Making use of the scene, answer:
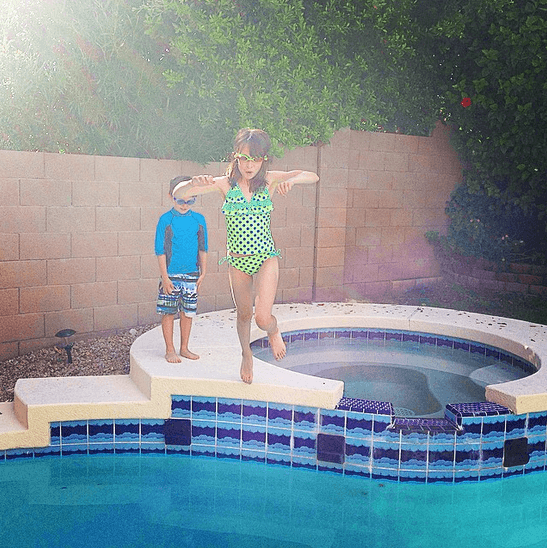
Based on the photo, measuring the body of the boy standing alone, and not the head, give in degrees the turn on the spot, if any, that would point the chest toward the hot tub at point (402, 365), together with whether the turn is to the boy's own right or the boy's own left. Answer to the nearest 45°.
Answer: approximately 135° to the boy's own left

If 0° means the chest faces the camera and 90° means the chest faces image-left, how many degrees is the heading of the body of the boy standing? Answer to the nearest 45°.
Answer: approximately 0°

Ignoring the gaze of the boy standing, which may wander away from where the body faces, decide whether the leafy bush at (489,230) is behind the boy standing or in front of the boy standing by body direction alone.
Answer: behind
